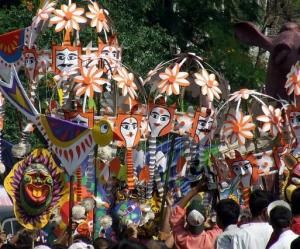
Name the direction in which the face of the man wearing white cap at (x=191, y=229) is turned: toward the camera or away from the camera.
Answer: away from the camera

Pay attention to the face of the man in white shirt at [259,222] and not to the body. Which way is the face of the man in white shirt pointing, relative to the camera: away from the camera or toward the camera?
away from the camera

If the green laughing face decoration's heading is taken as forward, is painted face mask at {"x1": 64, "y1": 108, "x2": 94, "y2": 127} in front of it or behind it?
behind

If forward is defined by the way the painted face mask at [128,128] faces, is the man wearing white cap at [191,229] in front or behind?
in front

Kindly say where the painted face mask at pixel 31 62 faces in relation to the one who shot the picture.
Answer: facing the viewer and to the left of the viewer

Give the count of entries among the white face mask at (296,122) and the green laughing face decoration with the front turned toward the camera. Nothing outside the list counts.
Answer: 2

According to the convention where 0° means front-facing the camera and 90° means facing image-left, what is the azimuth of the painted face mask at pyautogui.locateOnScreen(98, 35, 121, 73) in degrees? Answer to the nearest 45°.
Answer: approximately 0°

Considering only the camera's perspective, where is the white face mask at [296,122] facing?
facing the viewer

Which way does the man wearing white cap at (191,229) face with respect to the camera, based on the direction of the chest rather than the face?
away from the camera

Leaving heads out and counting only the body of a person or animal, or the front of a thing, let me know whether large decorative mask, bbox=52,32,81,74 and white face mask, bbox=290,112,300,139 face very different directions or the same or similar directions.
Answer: same or similar directions

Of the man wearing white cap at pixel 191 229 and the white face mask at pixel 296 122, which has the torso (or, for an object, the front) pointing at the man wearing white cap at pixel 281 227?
the white face mask

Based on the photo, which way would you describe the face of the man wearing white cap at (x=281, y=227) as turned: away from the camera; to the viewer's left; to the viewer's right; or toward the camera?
away from the camera

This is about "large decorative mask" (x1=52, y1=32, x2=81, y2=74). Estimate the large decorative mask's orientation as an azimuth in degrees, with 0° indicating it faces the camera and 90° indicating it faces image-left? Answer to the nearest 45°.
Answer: approximately 0°

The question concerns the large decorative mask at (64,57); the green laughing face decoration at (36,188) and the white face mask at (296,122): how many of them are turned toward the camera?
3

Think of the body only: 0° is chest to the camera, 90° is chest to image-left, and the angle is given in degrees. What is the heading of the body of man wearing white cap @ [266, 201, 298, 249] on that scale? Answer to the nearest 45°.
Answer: approximately 135°

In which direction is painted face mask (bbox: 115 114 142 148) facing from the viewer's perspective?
toward the camera

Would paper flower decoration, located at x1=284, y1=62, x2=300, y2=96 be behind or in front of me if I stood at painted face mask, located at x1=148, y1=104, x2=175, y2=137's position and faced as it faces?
behind

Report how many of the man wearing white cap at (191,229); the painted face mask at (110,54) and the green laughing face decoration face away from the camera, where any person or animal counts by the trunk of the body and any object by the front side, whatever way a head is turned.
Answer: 1

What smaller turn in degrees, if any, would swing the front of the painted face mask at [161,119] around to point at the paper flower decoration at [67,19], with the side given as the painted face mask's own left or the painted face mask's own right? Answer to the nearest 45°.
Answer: approximately 90° to the painted face mask's own right
